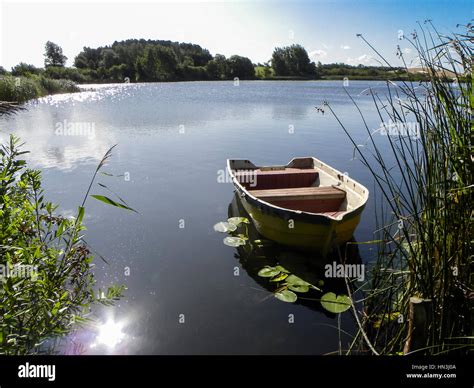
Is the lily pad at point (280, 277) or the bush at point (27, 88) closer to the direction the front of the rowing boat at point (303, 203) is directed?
the lily pad

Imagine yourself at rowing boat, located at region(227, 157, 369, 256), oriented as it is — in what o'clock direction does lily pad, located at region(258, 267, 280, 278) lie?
The lily pad is roughly at 2 o'clock from the rowing boat.

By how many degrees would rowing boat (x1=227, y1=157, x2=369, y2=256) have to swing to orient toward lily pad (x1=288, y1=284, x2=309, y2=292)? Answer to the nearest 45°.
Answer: approximately 45° to its right

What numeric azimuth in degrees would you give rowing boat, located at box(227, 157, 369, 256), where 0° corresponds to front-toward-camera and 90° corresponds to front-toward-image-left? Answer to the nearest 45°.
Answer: approximately 315°

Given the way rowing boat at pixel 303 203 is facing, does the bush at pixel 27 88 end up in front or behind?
behind

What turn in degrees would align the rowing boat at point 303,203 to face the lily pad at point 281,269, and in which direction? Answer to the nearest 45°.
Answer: approximately 45° to its right

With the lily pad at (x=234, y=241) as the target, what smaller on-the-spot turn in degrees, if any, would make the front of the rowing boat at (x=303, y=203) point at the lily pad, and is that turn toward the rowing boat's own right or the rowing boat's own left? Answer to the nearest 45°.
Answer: approximately 135° to the rowing boat's own right
